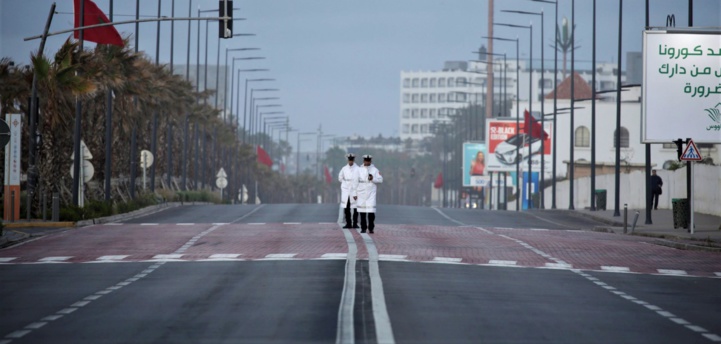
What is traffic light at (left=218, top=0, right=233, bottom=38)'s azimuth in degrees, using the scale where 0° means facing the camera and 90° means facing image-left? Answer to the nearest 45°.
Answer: approximately 180°

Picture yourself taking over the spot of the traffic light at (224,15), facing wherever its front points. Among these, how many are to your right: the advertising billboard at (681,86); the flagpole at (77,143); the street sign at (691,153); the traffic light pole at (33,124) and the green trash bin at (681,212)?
3

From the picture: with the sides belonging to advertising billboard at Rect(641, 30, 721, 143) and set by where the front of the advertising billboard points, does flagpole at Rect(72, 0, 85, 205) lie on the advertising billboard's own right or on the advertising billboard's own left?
on the advertising billboard's own right

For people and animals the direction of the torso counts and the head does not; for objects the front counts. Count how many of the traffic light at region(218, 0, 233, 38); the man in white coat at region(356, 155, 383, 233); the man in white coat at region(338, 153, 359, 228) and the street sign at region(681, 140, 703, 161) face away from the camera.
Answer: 1

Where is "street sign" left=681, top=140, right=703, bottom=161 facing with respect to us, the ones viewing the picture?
facing the viewer

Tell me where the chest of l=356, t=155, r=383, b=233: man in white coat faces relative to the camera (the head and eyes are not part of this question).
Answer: toward the camera

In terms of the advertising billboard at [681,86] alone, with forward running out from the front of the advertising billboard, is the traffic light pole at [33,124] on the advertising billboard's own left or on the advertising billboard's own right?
on the advertising billboard's own right

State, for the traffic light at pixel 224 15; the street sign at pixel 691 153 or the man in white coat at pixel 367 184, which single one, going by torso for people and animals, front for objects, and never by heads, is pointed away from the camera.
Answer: the traffic light

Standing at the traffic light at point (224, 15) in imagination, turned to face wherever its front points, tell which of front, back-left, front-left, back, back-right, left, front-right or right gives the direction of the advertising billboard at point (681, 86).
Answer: right
